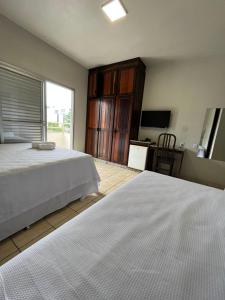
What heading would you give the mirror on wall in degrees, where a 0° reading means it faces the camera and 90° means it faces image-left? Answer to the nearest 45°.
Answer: approximately 45°

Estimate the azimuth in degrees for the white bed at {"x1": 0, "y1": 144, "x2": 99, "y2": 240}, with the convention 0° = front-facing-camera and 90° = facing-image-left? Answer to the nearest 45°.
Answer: approximately 225°

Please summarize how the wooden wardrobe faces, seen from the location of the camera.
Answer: facing the viewer and to the left of the viewer

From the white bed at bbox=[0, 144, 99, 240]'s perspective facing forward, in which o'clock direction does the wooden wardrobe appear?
The wooden wardrobe is roughly at 12 o'clock from the white bed.

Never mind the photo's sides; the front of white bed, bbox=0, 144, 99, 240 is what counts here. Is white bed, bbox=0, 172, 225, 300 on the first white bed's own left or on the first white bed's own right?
on the first white bed's own right

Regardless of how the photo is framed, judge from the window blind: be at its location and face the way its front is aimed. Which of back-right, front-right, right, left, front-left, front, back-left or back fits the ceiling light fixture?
front

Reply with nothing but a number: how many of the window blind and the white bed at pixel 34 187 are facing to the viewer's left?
0

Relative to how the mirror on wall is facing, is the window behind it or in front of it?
in front

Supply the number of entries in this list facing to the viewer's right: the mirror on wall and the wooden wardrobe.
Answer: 0

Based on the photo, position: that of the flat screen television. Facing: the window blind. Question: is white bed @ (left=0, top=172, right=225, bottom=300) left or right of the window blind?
left

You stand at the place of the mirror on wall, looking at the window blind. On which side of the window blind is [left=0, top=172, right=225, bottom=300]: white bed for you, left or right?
left

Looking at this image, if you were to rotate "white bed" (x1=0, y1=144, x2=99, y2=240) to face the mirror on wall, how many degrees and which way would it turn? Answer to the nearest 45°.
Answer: approximately 45° to its right

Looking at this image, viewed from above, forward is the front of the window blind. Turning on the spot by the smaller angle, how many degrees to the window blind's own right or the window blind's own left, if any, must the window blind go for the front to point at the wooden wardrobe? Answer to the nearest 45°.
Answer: approximately 45° to the window blind's own left

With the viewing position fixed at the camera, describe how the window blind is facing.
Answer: facing the viewer and to the right of the viewer
